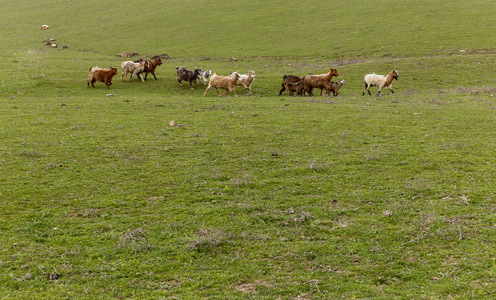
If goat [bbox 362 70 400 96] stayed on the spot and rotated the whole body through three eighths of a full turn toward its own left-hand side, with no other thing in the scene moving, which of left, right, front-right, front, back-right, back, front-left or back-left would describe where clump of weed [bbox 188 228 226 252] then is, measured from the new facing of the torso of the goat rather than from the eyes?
back-left

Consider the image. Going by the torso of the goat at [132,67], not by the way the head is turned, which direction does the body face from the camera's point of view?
to the viewer's right

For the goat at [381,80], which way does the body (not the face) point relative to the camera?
to the viewer's right

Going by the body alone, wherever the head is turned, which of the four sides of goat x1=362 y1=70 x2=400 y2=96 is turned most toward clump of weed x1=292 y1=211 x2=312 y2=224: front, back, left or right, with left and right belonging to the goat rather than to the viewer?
right

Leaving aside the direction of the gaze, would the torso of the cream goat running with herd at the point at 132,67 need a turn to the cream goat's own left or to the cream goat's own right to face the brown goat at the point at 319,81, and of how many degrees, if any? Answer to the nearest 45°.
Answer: approximately 45° to the cream goat's own right

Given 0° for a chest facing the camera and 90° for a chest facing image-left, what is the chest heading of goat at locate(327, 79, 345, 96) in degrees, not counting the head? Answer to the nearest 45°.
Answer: approximately 270°
